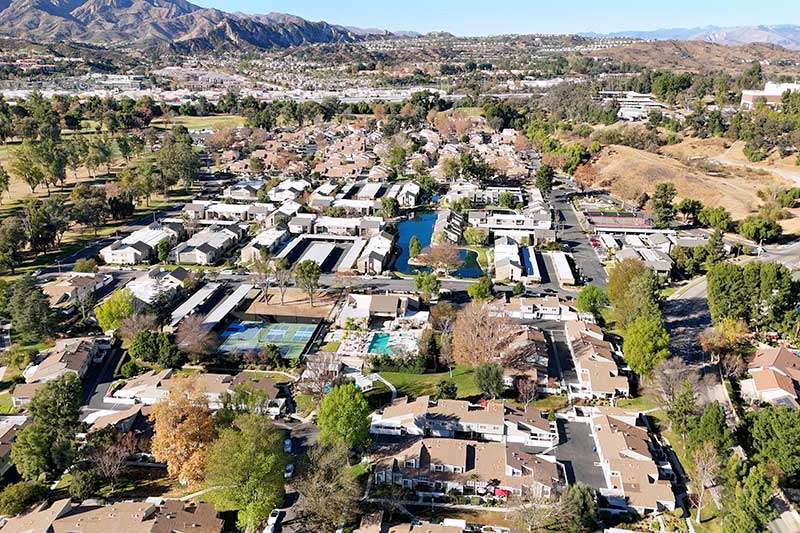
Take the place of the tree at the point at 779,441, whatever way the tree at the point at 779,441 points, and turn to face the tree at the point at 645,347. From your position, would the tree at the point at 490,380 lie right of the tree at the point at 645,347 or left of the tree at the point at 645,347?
left

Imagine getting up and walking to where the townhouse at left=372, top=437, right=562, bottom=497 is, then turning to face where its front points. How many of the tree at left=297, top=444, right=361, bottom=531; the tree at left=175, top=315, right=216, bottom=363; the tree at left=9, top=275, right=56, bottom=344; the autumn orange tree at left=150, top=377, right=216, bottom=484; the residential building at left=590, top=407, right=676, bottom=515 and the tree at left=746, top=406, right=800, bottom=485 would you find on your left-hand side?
2

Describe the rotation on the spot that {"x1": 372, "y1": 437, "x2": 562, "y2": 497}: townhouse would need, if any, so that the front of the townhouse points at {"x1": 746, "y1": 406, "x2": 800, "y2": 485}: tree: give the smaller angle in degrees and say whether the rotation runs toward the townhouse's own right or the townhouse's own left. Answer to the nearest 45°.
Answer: approximately 90° to the townhouse's own left

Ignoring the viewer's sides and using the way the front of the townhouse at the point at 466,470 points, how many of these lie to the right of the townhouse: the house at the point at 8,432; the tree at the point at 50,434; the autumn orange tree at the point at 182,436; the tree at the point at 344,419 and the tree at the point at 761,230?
4

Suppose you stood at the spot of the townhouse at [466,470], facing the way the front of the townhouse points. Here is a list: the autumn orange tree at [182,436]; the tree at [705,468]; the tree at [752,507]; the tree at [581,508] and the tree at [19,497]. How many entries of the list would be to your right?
2

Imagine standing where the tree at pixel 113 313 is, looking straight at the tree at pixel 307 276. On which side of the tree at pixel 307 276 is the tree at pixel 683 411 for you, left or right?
right

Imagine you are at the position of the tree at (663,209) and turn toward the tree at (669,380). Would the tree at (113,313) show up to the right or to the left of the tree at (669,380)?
right

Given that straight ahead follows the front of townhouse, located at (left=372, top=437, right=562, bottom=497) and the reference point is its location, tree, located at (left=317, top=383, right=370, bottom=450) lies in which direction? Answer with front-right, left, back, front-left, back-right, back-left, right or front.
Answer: right

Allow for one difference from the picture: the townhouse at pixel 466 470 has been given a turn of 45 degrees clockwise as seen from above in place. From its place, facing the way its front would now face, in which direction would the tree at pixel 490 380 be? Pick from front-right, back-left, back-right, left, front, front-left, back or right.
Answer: back-right

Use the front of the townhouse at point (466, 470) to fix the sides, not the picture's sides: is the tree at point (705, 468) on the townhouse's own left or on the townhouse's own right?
on the townhouse's own left

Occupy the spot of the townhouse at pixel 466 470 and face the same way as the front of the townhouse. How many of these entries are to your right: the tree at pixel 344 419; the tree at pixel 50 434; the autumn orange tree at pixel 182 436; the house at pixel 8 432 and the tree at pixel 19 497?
5

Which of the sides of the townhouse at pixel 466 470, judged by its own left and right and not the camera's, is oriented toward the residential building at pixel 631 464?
left

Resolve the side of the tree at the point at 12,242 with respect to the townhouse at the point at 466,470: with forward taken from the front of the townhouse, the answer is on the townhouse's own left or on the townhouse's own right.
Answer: on the townhouse's own right

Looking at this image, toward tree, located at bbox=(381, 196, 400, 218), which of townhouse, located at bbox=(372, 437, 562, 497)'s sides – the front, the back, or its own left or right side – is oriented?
back

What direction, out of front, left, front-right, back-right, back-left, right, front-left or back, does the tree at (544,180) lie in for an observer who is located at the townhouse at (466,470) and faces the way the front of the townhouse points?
back

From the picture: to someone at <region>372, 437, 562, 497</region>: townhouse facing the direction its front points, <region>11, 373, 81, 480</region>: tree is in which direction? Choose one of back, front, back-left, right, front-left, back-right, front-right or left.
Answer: right

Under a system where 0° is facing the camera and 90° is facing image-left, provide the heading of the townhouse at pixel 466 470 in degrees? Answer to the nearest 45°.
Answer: approximately 0°

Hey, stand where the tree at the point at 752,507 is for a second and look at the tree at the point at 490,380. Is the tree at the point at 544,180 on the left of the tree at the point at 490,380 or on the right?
right
